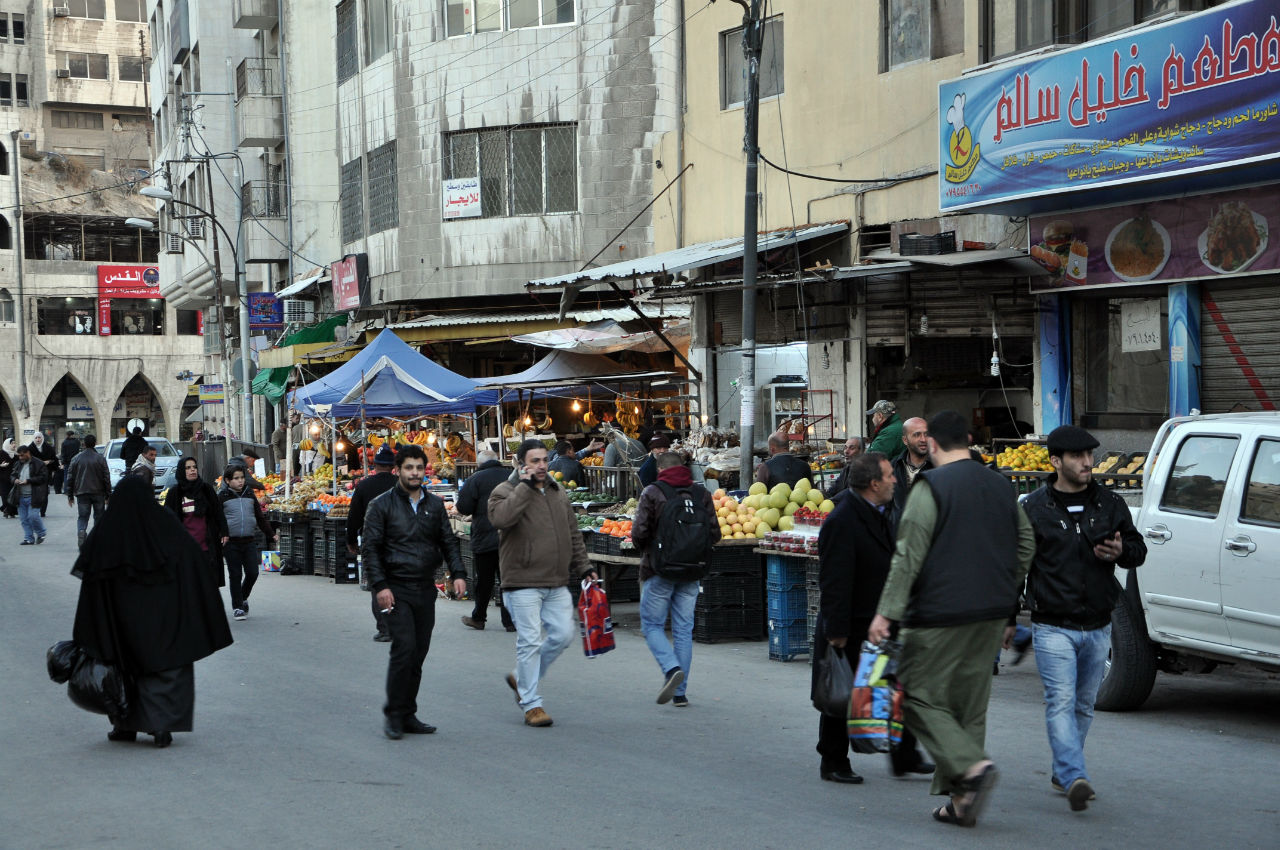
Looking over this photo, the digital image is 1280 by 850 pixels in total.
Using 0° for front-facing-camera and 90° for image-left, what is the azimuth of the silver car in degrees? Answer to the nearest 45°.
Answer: approximately 0°

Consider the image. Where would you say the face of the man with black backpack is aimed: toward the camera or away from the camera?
away from the camera

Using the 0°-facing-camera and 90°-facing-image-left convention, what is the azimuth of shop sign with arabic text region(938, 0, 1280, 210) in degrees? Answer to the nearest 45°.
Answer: approximately 45°

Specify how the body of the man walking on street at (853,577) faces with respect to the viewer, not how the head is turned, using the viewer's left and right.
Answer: facing to the right of the viewer

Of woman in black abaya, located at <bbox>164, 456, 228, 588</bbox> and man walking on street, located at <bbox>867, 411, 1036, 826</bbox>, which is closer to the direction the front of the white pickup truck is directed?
the man walking on street

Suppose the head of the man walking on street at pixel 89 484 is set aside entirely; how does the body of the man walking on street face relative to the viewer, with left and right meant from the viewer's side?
facing away from the viewer
